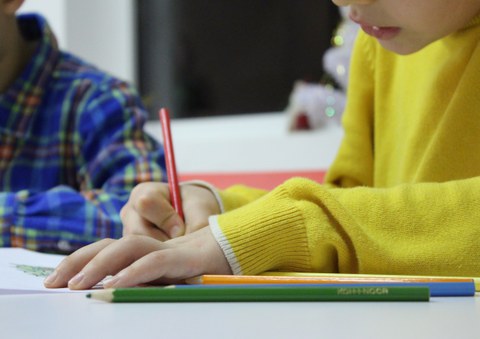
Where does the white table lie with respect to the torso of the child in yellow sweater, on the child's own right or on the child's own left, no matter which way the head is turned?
on the child's own right

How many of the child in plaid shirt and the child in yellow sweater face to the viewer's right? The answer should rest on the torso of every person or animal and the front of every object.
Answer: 0

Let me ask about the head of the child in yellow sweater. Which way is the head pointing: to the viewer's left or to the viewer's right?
to the viewer's left

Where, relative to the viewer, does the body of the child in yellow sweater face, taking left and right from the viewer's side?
facing the viewer and to the left of the viewer

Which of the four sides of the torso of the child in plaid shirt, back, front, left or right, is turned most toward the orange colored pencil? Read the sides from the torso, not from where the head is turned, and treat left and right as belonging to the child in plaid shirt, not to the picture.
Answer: front

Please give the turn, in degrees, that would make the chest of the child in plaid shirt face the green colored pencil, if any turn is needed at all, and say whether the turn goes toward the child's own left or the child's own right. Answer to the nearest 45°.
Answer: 0° — they already face it

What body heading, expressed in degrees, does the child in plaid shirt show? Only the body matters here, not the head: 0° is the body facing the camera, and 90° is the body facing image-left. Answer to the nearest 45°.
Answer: approximately 0°
